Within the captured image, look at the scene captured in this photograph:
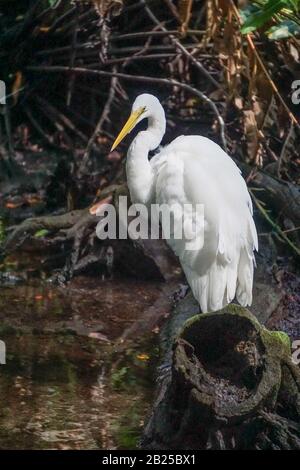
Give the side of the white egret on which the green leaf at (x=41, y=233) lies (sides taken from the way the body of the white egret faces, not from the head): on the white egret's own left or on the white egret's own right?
on the white egret's own right

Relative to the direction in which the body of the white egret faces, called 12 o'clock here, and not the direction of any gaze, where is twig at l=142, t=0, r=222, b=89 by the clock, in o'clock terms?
The twig is roughly at 3 o'clock from the white egret.

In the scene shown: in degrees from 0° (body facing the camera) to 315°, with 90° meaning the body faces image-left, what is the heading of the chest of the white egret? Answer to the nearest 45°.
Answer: approximately 90°

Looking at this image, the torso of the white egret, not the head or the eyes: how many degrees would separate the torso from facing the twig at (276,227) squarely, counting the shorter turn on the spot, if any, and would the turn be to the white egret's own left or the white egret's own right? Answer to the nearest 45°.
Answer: approximately 135° to the white egret's own right

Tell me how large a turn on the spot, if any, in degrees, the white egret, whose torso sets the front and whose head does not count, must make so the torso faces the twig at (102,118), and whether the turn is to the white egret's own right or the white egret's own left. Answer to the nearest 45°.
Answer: approximately 90° to the white egret's own right
